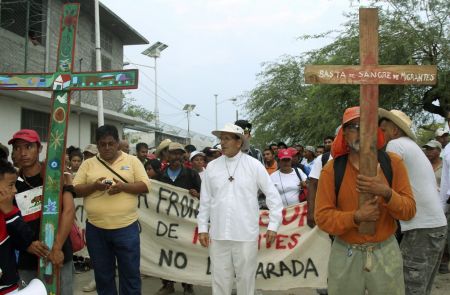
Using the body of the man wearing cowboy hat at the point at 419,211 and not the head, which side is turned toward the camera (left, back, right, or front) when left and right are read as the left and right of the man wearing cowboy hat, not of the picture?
left

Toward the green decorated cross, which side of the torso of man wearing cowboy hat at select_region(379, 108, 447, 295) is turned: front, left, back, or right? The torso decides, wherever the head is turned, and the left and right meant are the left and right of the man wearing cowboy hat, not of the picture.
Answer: front

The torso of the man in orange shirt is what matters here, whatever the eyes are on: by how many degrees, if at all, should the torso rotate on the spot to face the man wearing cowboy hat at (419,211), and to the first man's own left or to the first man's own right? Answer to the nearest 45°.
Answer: approximately 135° to the first man's own left

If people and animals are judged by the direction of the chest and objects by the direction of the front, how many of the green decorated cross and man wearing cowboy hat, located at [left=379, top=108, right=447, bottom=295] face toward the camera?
1

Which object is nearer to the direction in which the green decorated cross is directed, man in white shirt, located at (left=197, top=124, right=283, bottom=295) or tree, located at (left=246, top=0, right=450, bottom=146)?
the man in white shirt

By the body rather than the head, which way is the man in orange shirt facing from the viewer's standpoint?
toward the camera

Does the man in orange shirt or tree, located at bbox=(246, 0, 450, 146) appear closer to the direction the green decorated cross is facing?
the man in orange shirt

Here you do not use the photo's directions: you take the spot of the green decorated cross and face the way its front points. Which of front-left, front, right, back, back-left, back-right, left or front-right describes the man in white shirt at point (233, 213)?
left

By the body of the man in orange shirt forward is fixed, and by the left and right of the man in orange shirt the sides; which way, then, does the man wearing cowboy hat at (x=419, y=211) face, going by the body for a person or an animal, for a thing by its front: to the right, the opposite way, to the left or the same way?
to the right

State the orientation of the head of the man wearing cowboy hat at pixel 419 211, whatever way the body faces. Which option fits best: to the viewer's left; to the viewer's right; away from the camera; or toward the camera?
to the viewer's left

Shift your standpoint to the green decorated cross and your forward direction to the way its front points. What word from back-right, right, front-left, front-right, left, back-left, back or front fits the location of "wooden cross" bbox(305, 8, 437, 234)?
front-left

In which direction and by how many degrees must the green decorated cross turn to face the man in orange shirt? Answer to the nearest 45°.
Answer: approximately 45° to its left

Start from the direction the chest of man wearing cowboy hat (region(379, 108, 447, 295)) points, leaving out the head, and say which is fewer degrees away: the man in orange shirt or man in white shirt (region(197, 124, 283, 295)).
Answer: the man in white shirt

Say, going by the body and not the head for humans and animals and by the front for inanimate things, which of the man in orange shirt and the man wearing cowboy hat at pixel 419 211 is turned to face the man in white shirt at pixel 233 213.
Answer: the man wearing cowboy hat

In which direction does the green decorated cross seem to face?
toward the camera
